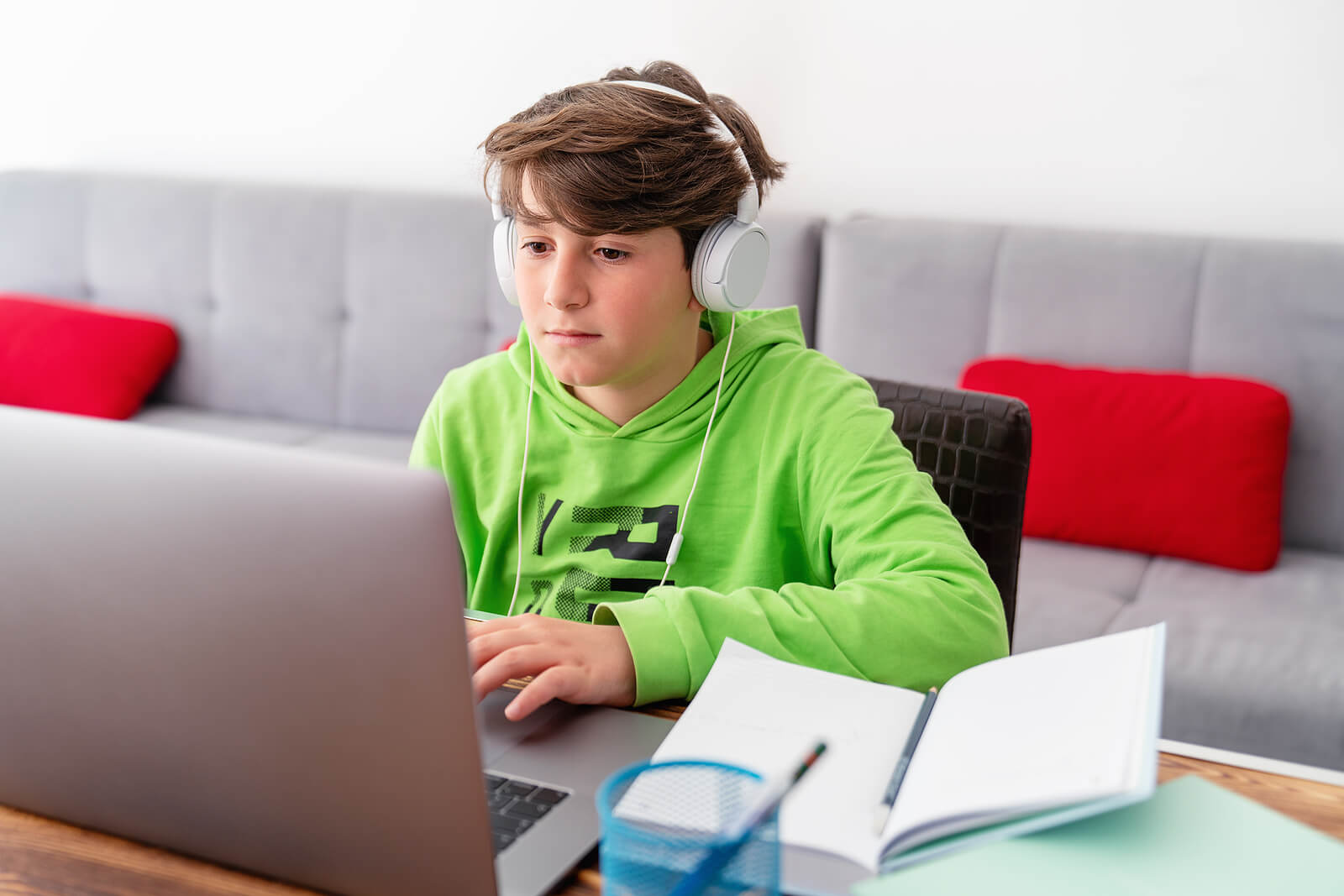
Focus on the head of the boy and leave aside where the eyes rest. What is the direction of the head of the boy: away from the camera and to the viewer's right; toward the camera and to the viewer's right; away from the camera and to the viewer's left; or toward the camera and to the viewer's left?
toward the camera and to the viewer's left

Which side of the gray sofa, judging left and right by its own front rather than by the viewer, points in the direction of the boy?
front

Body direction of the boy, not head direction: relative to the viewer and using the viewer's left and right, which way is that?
facing the viewer and to the left of the viewer

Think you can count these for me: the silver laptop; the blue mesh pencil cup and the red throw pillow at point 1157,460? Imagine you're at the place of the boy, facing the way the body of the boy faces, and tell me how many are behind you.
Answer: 1

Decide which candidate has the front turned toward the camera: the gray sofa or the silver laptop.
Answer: the gray sofa

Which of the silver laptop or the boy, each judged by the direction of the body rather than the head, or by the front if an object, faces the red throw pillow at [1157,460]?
the silver laptop

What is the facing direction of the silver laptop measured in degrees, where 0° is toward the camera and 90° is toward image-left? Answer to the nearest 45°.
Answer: approximately 225°

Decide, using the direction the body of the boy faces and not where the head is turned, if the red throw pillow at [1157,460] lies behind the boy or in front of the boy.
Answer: behind

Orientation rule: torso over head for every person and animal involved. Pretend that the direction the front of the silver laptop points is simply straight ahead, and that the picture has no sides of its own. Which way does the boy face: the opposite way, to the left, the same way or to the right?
the opposite way

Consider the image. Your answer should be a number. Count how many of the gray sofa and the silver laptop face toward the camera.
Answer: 1

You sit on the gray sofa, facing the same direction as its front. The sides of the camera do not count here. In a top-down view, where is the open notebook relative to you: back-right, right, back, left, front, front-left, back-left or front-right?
front

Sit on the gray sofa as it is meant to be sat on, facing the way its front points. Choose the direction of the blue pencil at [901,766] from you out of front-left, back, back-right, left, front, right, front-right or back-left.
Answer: front

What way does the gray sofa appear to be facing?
toward the camera

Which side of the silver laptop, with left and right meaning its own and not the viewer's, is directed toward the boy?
front

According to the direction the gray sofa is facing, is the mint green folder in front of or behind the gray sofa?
in front

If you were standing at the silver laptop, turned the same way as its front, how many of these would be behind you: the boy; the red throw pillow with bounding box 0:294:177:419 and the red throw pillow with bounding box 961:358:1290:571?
0

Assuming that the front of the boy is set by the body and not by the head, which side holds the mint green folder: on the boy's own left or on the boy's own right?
on the boy's own left
